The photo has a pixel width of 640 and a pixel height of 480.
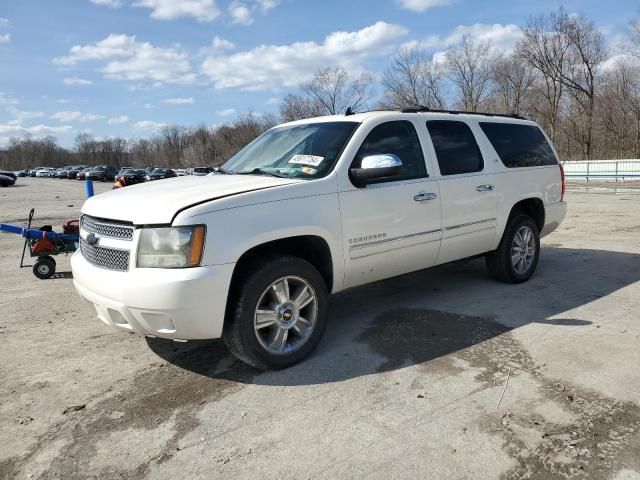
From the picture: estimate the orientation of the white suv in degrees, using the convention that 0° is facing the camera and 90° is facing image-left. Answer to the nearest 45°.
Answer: approximately 45°

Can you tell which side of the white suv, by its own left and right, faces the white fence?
back
